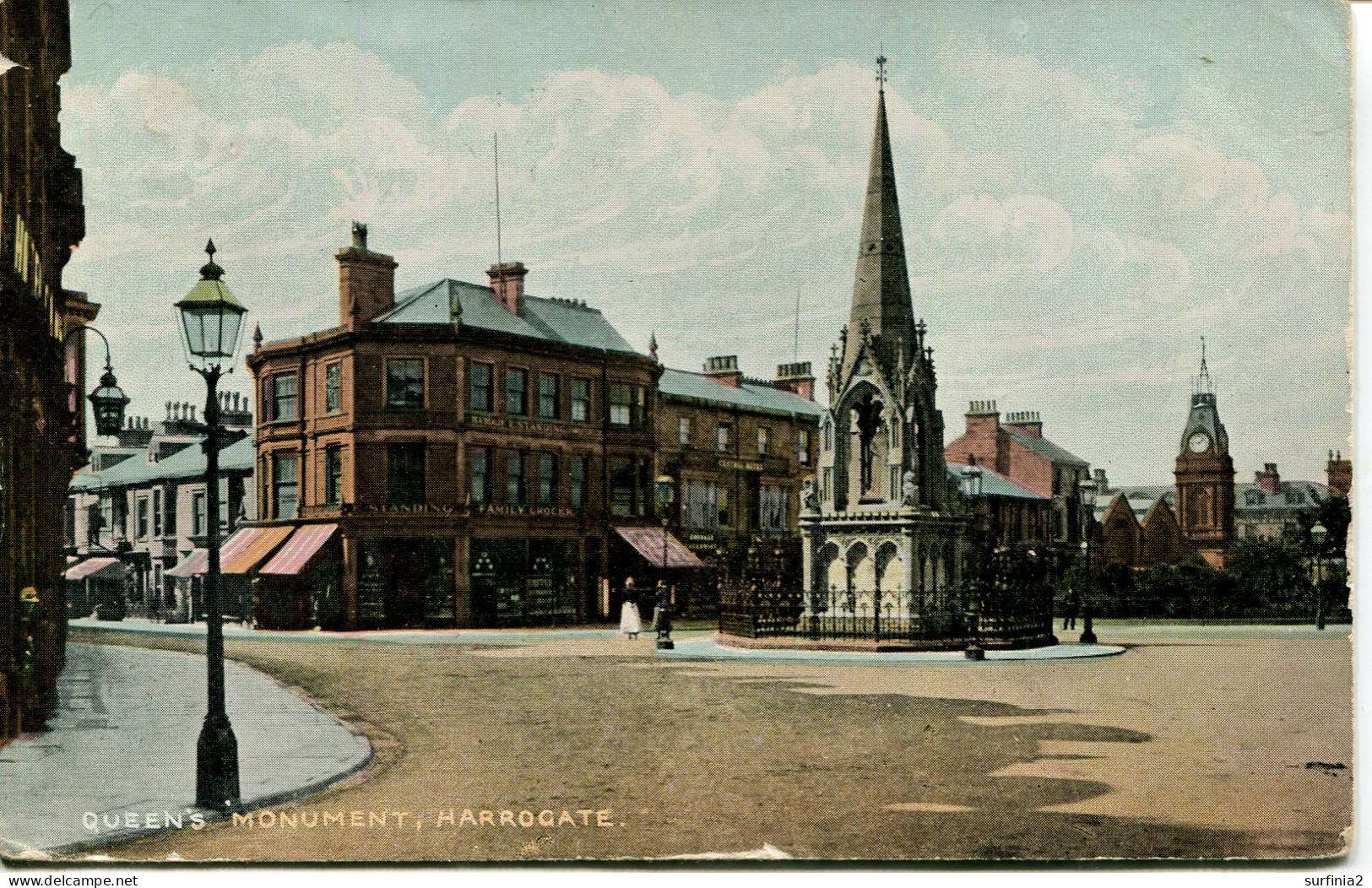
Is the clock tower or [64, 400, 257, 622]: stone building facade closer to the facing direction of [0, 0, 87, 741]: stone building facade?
the clock tower

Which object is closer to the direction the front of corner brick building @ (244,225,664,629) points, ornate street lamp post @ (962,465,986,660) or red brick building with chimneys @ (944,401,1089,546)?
the ornate street lamp post

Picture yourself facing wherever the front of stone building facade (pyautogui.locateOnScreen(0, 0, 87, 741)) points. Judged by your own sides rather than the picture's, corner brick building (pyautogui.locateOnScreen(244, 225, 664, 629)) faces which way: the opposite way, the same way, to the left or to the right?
to the right

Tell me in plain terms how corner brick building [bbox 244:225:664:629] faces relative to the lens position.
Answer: facing the viewer

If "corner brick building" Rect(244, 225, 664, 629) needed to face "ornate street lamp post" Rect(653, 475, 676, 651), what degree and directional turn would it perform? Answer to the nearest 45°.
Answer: approximately 90° to its left

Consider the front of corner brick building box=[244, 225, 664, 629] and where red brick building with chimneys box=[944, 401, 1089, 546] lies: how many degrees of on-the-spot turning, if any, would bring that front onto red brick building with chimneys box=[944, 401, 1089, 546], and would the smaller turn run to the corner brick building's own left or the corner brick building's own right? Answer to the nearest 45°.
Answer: approximately 135° to the corner brick building's own left

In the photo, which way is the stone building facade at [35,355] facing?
to the viewer's right

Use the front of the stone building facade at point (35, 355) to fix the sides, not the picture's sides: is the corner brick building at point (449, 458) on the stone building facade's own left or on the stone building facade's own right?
on the stone building facade's own left

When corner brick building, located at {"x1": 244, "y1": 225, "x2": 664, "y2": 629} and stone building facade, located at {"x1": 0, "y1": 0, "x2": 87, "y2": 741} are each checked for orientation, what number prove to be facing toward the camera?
1

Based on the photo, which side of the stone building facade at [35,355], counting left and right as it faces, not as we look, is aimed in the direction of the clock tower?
front

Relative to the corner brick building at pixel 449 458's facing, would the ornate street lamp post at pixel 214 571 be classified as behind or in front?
in front

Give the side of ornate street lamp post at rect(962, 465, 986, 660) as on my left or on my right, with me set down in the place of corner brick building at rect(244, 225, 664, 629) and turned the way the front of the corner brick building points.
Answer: on my left
